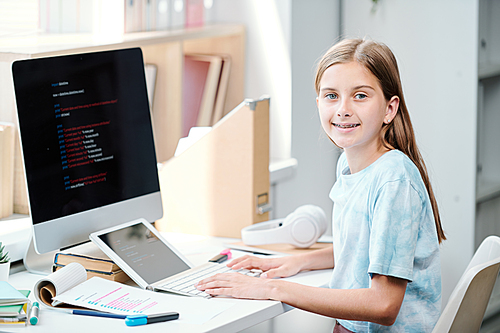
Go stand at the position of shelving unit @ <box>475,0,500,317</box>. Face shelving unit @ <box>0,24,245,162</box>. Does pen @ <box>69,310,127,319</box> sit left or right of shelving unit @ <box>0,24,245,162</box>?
left

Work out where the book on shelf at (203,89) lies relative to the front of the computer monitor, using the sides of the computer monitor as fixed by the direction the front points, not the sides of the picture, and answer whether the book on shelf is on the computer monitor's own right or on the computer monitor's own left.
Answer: on the computer monitor's own left

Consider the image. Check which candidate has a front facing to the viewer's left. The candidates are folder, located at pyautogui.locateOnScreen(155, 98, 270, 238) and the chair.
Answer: the chair

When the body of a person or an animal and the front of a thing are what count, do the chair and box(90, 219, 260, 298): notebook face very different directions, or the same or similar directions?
very different directions

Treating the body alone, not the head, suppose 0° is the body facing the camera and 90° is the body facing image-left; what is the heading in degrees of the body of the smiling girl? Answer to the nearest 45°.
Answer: approximately 45°

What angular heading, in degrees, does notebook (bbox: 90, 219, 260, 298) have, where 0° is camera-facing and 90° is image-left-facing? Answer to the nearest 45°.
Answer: approximately 315°

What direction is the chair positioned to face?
to the viewer's left
